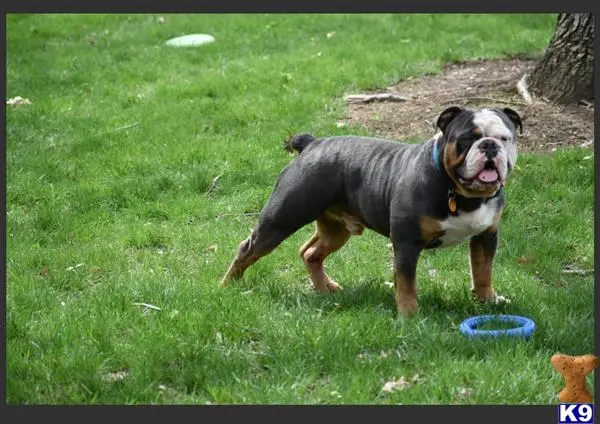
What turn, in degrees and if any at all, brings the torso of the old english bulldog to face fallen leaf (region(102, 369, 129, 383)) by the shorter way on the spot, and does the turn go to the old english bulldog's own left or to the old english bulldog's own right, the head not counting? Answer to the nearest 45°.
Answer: approximately 90° to the old english bulldog's own right

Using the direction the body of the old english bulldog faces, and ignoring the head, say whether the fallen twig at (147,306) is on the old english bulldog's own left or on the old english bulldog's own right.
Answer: on the old english bulldog's own right

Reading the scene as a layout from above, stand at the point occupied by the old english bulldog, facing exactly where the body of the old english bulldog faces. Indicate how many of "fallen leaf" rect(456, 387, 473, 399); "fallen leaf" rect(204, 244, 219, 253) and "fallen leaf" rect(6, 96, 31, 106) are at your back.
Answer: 2

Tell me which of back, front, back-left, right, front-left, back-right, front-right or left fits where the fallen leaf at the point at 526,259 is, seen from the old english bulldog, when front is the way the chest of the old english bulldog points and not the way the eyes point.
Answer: left

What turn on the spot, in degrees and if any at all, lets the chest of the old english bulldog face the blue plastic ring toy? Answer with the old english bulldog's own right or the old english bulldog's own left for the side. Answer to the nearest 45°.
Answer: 0° — it already faces it

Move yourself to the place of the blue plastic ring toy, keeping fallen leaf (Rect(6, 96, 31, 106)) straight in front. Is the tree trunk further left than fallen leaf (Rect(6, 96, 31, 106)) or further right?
right

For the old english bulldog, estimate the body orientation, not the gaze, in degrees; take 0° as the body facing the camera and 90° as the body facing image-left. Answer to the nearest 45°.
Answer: approximately 315°

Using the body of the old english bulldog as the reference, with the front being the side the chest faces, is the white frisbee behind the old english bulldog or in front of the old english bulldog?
behind

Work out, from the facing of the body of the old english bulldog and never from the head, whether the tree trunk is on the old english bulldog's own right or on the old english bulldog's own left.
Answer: on the old english bulldog's own left

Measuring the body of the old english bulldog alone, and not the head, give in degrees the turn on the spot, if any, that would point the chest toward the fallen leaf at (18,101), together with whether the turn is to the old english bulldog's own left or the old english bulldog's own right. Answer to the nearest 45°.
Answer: approximately 180°
